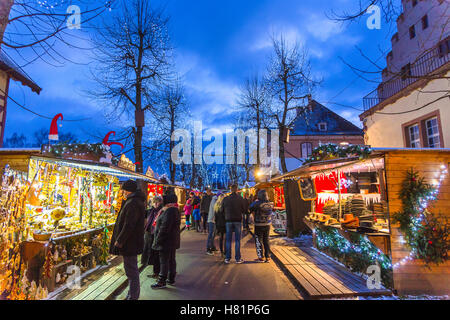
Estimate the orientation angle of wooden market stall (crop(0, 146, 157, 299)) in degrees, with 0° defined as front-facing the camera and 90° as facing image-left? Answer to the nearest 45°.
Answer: approximately 315°

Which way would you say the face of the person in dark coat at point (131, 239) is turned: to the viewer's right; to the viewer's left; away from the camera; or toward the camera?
to the viewer's left

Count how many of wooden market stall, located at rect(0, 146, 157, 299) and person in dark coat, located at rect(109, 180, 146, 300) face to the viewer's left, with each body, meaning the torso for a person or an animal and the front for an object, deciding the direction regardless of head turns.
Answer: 1

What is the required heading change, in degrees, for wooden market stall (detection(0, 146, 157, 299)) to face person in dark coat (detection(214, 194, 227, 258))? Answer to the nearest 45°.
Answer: approximately 45° to its left

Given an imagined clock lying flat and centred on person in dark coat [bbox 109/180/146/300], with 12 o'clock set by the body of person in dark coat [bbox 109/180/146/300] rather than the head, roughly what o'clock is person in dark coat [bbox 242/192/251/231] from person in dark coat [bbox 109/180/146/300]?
person in dark coat [bbox 242/192/251/231] is roughly at 4 o'clock from person in dark coat [bbox 109/180/146/300].

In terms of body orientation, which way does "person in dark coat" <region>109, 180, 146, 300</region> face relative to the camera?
to the viewer's left

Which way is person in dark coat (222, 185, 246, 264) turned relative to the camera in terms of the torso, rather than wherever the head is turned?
away from the camera

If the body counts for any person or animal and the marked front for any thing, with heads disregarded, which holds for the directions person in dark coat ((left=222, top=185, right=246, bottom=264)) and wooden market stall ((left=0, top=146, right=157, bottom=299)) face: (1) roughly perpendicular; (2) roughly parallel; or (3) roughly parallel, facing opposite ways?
roughly perpendicular

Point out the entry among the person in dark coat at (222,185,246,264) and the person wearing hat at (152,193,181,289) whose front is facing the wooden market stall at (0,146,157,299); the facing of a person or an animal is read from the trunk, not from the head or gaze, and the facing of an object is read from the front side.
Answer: the person wearing hat
